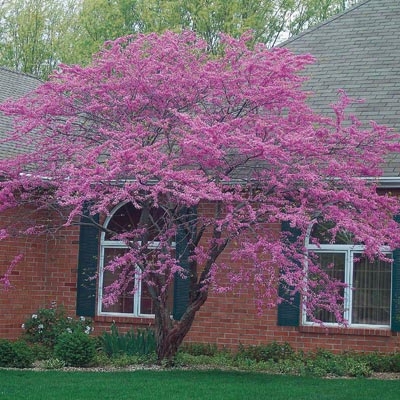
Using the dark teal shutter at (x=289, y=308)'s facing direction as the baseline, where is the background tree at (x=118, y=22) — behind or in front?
behind

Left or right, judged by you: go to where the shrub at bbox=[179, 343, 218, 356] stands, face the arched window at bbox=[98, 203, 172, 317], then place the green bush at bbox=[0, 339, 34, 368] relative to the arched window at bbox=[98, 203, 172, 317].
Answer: left

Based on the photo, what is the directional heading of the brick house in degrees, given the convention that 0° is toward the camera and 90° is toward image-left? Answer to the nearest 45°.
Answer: approximately 0°

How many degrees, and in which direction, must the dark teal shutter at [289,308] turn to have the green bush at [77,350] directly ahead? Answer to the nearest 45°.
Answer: approximately 90° to its right

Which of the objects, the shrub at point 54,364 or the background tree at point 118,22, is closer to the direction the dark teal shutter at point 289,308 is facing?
the shrub

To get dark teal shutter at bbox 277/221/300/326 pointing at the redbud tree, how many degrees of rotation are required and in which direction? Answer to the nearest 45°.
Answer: approximately 45° to its right

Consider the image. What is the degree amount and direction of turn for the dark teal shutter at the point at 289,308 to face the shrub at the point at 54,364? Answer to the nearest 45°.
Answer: approximately 90° to its right

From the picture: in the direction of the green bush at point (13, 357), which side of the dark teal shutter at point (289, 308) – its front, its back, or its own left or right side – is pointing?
right

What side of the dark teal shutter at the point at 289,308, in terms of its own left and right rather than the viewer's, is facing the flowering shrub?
right
